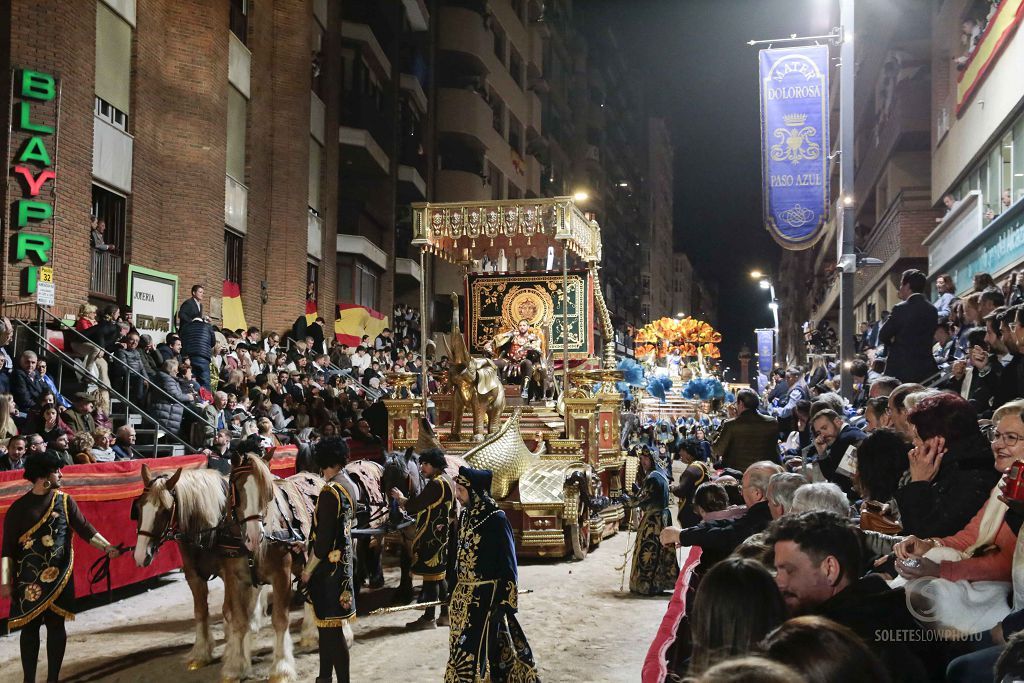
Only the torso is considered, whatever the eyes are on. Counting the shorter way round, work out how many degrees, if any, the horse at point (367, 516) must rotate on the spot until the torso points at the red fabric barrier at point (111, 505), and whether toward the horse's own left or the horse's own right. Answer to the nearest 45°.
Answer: approximately 45° to the horse's own right

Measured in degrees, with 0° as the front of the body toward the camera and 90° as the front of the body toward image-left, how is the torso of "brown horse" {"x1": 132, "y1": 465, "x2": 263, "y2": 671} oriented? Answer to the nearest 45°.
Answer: approximately 45°

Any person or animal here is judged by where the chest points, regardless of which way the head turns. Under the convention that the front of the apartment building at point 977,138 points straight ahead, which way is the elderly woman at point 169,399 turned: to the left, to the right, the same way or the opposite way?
the opposite way

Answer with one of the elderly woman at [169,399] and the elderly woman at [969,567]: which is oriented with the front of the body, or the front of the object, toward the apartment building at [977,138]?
the elderly woman at [169,399]

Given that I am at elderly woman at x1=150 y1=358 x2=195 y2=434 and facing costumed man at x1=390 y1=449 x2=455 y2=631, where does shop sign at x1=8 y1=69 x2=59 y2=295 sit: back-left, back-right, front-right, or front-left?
back-right

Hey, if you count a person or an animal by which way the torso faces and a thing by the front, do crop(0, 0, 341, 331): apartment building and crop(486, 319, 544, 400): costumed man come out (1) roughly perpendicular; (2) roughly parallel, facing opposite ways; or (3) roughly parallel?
roughly perpendicular

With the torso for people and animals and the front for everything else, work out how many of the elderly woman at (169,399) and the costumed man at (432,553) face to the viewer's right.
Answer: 1

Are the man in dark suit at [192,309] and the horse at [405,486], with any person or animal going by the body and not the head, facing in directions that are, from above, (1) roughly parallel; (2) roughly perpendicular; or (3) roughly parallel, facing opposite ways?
roughly perpendicular

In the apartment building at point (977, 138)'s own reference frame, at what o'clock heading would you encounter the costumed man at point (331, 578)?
The costumed man is roughly at 11 o'clock from the apartment building.

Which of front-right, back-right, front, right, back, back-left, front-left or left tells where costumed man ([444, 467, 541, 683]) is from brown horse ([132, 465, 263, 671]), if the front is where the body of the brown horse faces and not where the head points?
left
